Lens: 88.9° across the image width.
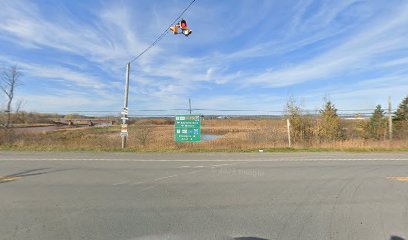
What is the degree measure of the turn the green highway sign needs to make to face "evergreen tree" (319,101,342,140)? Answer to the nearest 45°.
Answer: approximately 90° to its left

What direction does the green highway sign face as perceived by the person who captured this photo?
facing the viewer

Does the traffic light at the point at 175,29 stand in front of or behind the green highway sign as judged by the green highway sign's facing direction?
in front

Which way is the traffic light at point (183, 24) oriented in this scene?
toward the camera

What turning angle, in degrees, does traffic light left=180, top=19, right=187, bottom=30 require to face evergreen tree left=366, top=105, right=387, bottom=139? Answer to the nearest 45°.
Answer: approximately 135° to its left

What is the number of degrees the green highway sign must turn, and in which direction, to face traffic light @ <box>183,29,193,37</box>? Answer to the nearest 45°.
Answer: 0° — it already faces it

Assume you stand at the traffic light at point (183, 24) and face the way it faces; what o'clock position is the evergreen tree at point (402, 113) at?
The evergreen tree is roughly at 8 o'clock from the traffic light.

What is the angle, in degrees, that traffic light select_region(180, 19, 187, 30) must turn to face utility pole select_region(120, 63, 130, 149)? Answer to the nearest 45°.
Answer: approximately 135° to its right

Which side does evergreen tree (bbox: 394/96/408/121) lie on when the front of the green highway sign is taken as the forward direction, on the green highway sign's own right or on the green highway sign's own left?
on the green highway sign's own left

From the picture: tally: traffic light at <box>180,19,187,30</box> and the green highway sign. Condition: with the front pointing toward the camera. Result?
2

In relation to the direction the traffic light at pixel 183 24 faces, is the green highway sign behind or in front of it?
behind

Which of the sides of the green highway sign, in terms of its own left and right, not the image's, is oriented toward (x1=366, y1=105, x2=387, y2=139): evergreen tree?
left

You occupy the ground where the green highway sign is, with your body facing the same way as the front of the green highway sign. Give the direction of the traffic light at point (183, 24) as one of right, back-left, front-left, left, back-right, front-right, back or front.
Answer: front

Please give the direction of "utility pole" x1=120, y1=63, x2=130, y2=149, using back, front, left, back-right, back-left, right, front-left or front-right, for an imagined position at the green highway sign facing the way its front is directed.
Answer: right

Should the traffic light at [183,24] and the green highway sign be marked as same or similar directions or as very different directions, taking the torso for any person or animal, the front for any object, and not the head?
same or similar directions
